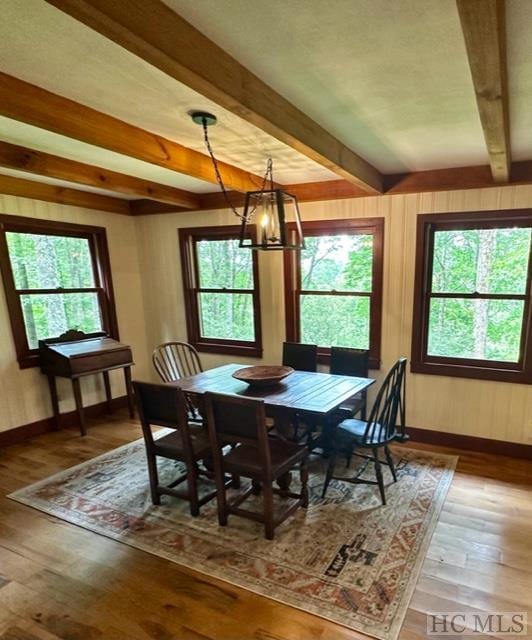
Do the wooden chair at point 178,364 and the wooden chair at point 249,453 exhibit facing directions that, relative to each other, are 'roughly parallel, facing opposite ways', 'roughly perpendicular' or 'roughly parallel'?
roughly perpendicular

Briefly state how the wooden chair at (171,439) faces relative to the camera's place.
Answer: facing away from the viewer and to the right of the viewer

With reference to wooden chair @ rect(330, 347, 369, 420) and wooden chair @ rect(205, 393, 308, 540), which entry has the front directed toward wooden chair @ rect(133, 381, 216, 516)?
wooden chair @ rect(330, 347, 369, 420)

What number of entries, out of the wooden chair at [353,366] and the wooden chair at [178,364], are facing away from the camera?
0

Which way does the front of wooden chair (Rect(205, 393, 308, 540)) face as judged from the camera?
facing away from the viewer and to the right of the viewer

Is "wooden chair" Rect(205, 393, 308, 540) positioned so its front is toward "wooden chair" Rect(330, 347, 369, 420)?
yes

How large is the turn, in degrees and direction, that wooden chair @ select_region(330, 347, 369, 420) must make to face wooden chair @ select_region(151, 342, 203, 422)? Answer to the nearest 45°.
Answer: approximately 45° to its right

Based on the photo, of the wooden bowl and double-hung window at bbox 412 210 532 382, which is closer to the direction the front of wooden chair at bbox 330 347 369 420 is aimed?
the wooden bowl

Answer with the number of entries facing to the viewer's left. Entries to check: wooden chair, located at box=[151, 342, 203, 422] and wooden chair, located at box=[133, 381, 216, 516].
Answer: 0

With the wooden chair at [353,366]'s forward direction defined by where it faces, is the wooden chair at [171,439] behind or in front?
in front
